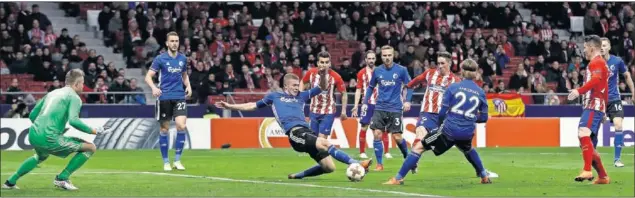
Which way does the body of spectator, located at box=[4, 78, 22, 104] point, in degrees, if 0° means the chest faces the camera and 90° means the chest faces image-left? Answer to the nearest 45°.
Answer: approximately 0°

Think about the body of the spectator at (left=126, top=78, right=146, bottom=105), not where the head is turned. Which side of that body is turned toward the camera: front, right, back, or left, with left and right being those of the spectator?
front

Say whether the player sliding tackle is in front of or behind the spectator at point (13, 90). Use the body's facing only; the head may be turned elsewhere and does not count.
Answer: in front

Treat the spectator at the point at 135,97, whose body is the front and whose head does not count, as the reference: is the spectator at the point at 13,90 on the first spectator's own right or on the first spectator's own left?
on the first spectator's own right

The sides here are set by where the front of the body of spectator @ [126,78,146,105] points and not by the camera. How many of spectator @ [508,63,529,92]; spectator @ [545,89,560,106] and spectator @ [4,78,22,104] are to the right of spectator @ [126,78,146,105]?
1

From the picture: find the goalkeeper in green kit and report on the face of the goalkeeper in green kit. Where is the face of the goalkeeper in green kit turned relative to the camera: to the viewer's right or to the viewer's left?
to the viewer's right

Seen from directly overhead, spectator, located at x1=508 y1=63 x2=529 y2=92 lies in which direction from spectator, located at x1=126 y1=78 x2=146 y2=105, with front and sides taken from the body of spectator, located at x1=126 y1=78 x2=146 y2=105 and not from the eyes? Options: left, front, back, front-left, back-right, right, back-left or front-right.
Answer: left

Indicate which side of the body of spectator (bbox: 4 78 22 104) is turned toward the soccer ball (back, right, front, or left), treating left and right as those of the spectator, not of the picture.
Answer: front

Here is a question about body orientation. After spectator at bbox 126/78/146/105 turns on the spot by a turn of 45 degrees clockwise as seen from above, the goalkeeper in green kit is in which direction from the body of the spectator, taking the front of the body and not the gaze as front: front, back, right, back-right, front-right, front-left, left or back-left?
front-left

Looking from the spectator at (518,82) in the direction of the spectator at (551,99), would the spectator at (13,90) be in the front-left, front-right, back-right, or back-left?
back-right

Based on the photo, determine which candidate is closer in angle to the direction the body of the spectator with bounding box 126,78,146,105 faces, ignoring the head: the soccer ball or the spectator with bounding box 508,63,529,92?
the soccer ball

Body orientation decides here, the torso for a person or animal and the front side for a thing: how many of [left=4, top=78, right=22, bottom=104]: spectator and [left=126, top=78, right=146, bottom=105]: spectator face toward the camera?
2

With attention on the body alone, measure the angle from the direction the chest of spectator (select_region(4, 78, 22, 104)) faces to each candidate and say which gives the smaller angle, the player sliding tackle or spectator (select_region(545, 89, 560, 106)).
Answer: the player sliding tackle

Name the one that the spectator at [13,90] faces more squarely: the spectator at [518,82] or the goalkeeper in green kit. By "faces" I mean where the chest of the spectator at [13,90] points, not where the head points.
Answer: the goalkeeper in green kit

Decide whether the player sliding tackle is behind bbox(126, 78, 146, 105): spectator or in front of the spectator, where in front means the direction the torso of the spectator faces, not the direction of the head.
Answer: in front

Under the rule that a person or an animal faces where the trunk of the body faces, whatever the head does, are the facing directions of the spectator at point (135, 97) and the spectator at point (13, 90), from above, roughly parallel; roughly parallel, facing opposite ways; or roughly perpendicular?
roughly parallel
